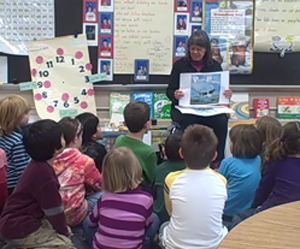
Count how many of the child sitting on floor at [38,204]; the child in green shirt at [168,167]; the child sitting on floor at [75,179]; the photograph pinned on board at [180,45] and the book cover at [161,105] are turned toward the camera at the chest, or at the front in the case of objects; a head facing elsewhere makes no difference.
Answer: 2

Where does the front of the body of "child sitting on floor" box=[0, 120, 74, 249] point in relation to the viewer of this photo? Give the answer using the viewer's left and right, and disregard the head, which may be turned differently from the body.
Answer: facing away from the viewer and to the right of the viewer

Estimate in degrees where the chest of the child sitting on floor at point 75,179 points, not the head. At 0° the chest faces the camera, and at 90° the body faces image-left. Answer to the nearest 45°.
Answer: approximately 225°

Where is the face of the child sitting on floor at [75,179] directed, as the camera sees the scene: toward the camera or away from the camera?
away from the camera

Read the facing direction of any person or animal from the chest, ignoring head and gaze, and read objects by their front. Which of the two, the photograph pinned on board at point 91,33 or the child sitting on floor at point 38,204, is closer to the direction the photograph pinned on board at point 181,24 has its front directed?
the child sitting on floor

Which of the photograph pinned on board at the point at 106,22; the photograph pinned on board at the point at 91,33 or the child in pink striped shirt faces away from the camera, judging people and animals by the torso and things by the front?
the child in pink striped shirt

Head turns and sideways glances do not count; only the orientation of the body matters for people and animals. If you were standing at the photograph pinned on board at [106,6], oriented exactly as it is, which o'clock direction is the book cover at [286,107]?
The book cover is roughly at 9 o'clock from the photograph pinned on board.

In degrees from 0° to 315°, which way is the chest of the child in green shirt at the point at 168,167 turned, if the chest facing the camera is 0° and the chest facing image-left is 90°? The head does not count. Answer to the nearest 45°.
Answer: approximately 180°

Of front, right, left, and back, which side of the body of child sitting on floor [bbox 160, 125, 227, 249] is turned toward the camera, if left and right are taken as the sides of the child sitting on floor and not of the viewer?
back
